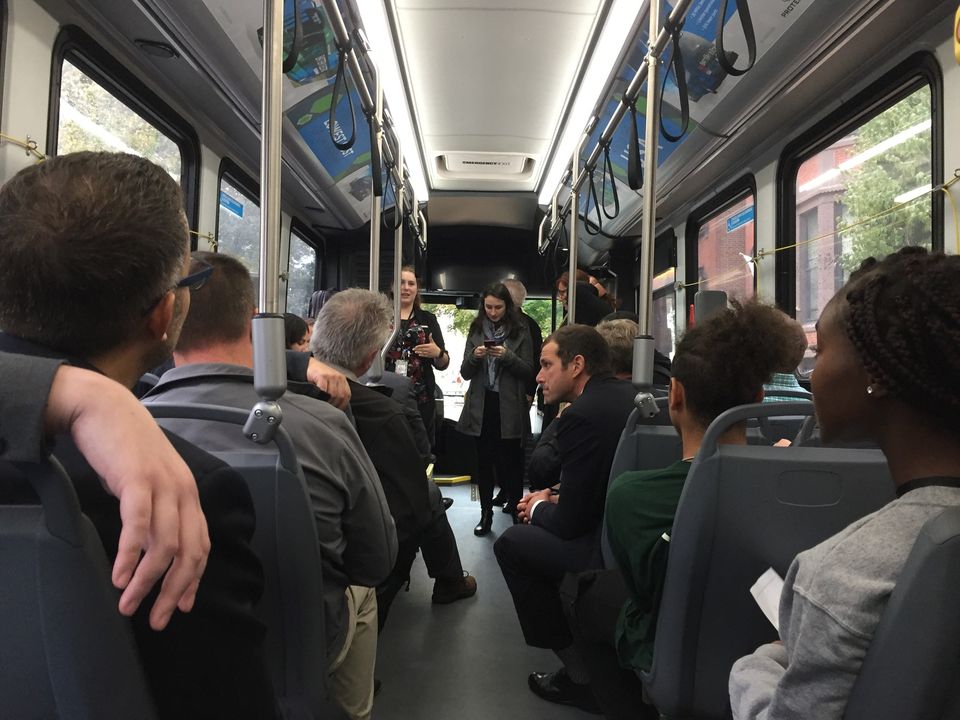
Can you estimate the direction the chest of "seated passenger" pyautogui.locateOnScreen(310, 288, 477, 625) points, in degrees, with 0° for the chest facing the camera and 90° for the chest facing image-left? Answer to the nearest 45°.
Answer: approximately 225°

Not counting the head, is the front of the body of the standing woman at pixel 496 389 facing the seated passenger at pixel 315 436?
yes

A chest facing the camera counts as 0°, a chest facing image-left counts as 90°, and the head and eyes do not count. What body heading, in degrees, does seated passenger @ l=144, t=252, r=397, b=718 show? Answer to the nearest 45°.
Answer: approximately 180°

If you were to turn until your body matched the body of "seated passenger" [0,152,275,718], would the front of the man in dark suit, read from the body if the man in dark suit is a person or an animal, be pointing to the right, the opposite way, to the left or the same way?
to the left

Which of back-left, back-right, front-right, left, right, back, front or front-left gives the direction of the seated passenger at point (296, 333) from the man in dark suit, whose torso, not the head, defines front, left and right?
front-right

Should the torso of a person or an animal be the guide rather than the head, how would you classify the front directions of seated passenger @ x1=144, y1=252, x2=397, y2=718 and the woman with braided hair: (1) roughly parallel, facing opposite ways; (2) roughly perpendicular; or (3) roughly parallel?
roughly parallel

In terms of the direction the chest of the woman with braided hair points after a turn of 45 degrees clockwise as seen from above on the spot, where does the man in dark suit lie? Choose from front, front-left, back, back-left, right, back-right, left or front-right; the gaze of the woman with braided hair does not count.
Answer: front-left

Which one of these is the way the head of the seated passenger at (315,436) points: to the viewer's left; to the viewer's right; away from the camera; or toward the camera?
away from the camera

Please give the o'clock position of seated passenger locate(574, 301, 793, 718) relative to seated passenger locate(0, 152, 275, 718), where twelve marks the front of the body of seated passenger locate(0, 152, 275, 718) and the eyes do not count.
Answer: seated passenger locate(574, 301, 793, 718) is roughly at 1 o'clock from seated passenger locate(0, 152, 275, 718).

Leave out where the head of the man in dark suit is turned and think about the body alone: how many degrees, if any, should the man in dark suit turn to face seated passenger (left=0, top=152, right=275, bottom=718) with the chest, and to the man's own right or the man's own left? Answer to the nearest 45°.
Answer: approximately 90° to the man's own left

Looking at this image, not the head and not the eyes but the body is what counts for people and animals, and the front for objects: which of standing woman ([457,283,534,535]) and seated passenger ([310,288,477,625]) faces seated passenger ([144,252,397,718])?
the standing woman

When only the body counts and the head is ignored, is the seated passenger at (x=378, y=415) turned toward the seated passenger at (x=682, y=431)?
no

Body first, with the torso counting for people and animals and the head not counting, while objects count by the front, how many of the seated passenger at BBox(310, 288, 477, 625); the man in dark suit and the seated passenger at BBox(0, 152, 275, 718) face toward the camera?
0

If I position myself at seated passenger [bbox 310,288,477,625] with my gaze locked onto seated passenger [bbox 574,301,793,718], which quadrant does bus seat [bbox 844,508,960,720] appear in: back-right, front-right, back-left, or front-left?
front-right

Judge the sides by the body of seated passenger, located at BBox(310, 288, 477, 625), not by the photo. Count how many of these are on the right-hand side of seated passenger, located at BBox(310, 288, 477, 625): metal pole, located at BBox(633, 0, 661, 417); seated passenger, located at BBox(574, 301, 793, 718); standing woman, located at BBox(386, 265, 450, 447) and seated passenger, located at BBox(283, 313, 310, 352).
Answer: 2

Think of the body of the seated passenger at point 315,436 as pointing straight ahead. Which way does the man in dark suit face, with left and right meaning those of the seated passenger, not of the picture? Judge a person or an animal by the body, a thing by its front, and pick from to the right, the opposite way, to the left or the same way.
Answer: to the left

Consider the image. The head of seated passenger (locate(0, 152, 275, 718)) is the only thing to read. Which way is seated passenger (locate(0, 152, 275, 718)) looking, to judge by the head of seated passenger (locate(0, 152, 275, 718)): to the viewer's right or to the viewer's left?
to the viewer's right

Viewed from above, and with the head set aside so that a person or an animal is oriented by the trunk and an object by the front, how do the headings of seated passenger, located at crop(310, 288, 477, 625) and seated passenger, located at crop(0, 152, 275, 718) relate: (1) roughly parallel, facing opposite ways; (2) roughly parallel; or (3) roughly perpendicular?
roughly parallel

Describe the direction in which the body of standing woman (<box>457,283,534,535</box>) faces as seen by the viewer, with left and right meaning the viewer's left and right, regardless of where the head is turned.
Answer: facing the viewer
